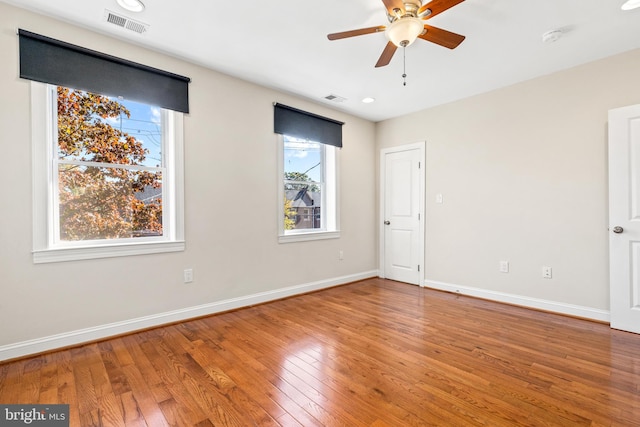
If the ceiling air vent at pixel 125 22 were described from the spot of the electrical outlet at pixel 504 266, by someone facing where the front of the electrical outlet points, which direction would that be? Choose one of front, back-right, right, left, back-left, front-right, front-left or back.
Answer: front-right

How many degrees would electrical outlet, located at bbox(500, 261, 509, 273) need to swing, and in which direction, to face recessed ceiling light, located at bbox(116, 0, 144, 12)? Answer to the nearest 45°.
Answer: approximately 45° to its right

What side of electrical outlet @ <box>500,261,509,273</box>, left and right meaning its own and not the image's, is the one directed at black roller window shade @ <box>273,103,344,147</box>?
right

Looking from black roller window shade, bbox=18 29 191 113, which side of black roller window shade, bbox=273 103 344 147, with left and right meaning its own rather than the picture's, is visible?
right

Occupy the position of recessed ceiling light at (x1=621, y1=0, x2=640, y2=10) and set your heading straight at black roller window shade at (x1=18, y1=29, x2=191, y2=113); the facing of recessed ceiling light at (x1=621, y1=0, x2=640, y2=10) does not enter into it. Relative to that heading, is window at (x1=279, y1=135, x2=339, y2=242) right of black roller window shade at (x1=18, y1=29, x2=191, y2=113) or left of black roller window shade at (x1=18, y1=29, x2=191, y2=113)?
right

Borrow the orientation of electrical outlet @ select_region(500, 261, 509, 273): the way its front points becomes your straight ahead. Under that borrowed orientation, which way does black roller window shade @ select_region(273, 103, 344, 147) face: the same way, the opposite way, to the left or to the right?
to the left

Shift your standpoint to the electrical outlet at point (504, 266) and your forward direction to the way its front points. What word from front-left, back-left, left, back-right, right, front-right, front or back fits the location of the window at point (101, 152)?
front-right

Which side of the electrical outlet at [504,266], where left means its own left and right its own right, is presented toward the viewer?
front

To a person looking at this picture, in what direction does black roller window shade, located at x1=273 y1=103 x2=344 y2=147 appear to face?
facing the viewer and to the right of the viewer

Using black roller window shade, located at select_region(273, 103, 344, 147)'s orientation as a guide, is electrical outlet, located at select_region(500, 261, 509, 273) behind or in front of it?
in front

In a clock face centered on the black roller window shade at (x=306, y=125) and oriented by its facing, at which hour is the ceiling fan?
The ceiling fan is roughly at 1 o'clock from the black roller window shade.

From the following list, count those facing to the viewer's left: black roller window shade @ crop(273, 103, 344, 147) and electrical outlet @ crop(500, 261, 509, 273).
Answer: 0

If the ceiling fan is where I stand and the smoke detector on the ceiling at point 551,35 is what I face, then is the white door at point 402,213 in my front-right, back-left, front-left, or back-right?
front-left
